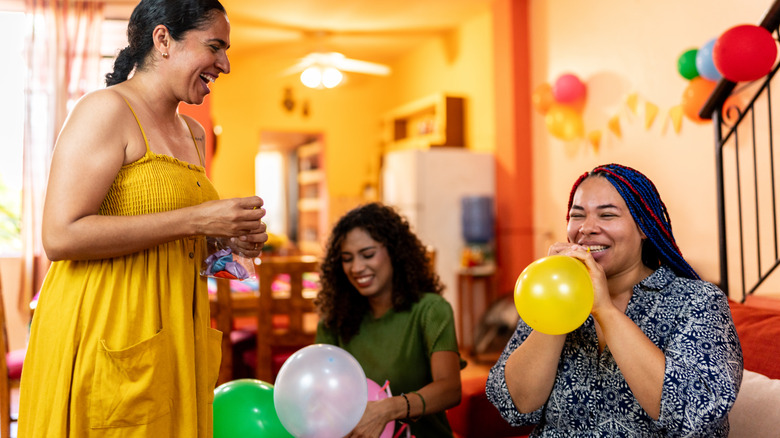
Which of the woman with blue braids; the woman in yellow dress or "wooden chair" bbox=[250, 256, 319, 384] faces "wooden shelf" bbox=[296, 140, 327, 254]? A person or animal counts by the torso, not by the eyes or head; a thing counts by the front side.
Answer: the wooden chair

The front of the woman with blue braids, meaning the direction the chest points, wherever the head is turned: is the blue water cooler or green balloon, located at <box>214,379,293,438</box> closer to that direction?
the green balloon

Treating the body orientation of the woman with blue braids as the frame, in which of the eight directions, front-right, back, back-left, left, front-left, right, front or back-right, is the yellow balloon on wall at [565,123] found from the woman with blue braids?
back-right

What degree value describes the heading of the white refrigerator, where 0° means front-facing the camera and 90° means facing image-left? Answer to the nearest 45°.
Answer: approximately 45°

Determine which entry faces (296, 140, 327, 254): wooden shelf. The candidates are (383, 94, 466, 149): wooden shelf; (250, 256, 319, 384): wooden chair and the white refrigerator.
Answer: the wooden chair

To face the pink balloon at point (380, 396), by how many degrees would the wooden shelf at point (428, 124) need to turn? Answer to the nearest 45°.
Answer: approximately 45° to its left

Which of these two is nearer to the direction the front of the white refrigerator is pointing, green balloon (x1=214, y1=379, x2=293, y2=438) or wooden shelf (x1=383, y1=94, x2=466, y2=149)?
the green balloon

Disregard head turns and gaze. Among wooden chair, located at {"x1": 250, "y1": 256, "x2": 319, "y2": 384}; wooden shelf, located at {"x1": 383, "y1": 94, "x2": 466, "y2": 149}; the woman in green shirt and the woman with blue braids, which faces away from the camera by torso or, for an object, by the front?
the wooden chair

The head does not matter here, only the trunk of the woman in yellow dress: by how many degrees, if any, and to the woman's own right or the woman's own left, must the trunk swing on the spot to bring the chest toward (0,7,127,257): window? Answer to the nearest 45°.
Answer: approximately 135° to the woman's own left

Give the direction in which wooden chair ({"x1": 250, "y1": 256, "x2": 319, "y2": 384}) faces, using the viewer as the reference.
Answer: facing away from the viewer

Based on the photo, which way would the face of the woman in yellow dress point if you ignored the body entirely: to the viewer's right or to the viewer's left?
to the viewer's right

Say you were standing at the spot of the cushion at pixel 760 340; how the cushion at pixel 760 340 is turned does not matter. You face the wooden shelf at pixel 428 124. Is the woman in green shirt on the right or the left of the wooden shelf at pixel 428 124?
left

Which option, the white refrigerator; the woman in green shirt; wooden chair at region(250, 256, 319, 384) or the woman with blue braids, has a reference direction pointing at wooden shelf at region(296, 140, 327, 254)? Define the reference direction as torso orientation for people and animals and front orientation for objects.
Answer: the wooden chair
